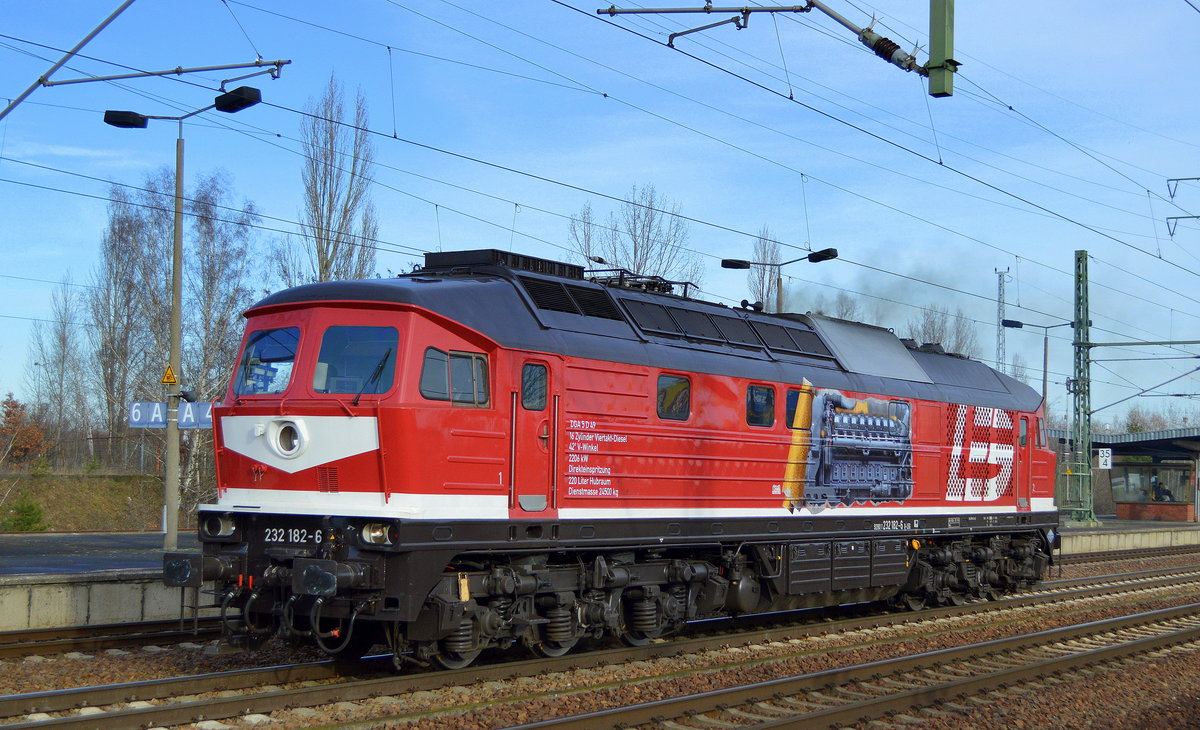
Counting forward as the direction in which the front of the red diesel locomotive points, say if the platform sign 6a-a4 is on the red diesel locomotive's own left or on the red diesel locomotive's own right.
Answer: on the red diesel locomotive's own right

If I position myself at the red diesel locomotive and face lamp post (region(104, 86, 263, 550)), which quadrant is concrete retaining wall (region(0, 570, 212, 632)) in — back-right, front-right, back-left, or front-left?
front-left

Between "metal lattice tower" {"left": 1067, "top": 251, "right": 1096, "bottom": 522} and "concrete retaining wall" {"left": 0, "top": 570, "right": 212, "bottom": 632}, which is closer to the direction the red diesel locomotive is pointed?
the concrete retaining wall

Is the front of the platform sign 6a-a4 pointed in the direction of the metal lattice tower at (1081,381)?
no

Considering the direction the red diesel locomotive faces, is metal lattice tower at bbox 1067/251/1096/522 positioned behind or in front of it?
behind

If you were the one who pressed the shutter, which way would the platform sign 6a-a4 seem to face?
facing the viewer

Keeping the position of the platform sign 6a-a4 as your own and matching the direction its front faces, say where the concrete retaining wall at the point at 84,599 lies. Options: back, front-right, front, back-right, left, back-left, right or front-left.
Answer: front

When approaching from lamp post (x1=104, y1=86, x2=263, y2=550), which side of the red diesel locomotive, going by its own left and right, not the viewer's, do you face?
right

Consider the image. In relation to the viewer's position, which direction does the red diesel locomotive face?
facing the viewer and to the left of the viewer

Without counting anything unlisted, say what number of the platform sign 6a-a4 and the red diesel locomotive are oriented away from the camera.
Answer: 0
